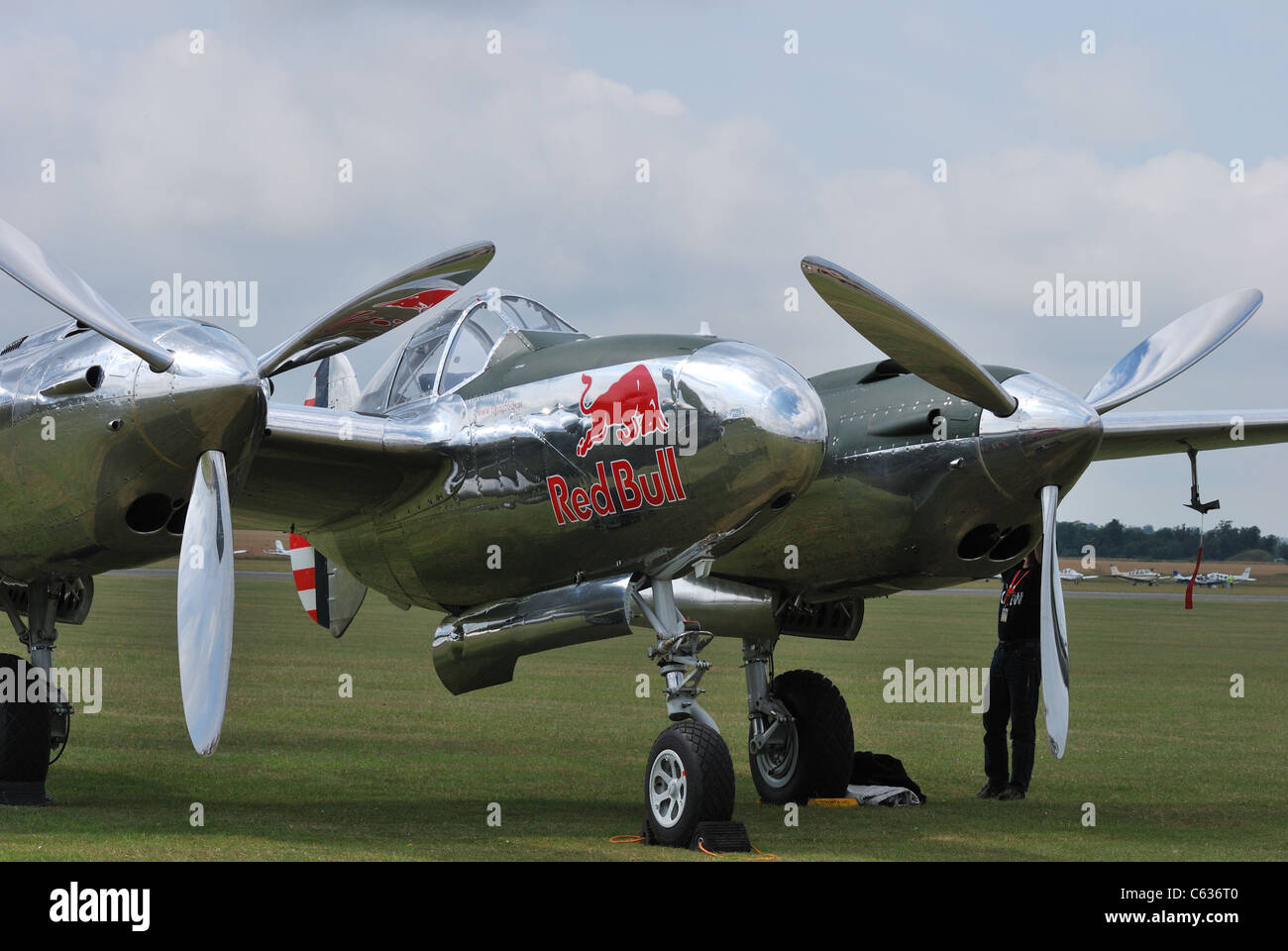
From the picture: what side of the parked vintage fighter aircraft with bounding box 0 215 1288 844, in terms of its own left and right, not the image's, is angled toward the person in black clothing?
left

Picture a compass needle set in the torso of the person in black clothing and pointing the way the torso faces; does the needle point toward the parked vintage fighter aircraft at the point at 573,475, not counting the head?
yes

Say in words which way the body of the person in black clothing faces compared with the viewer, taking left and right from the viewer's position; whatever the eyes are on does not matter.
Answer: facing the viewer and to the left of the viewer

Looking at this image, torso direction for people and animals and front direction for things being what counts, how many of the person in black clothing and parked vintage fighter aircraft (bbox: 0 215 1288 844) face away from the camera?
0
